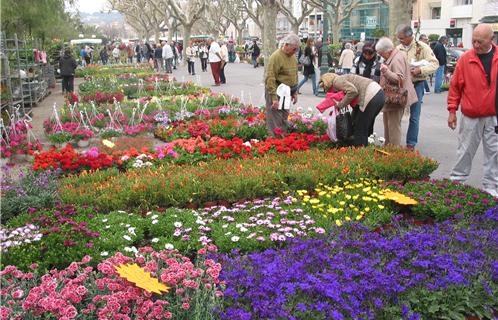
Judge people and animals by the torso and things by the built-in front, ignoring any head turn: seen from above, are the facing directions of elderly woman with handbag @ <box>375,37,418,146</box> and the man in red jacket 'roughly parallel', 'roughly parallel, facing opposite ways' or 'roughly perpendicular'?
roughly perpendicular

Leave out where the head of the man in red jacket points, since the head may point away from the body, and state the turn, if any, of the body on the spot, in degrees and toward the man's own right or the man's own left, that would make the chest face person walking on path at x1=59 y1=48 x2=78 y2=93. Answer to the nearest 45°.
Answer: approximately 135° to the man's own right

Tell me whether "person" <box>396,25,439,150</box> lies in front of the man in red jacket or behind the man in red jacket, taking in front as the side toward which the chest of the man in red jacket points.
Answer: behind

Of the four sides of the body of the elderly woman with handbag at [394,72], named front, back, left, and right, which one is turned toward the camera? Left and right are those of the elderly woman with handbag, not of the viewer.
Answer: left

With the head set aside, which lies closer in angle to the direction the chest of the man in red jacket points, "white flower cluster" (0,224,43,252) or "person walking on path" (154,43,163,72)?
the white flower cluster

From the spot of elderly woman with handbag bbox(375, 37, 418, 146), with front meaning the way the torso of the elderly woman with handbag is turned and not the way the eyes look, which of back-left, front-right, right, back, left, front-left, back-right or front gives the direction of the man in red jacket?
back-left

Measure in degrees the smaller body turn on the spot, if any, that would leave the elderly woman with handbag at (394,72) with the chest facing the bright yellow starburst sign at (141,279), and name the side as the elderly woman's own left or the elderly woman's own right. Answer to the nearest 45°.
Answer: approximately 90° to the elderly woman's own left

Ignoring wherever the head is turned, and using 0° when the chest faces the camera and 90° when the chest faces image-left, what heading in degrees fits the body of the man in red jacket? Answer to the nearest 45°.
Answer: approximately 0°

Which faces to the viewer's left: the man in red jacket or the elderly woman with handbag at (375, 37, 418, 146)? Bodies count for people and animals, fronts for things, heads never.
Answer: the elderly woman with handbag

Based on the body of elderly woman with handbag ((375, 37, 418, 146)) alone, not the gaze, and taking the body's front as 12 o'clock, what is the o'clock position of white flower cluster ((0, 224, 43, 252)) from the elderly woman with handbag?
The white flower cluster is roughly at 10 o'clock from the elderly woman with handbag.

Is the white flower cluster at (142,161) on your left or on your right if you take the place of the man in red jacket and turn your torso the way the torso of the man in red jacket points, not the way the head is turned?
on your right

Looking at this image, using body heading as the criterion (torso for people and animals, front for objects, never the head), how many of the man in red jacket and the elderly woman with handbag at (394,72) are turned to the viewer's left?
1
